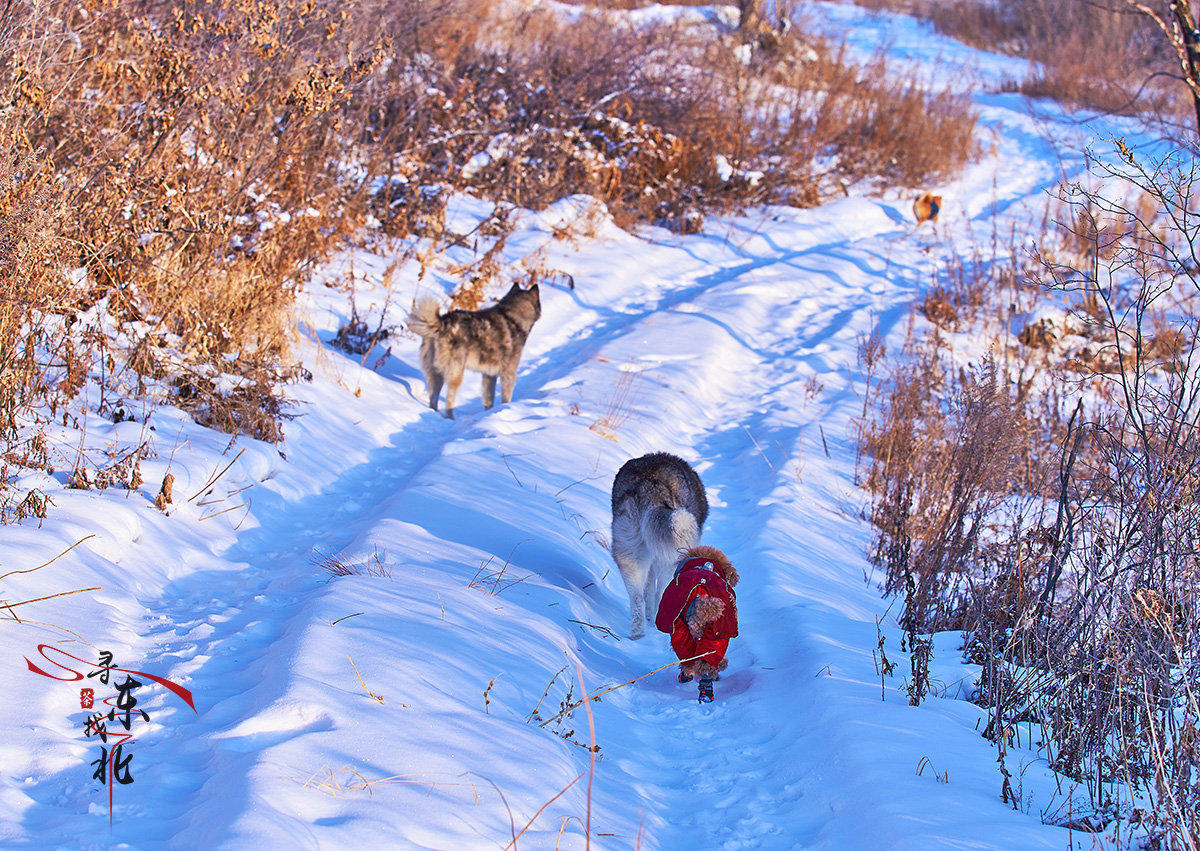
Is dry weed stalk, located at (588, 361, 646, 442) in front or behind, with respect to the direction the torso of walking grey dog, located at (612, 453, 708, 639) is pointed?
in front

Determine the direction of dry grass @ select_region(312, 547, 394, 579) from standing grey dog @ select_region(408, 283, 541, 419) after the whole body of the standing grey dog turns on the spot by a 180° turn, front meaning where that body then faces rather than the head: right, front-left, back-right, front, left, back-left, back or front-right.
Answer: front-left

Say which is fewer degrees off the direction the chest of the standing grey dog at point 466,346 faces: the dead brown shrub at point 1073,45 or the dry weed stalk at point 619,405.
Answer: the dead brown shrub

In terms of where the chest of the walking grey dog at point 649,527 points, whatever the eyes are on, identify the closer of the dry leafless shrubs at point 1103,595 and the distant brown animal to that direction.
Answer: the distant brown animal

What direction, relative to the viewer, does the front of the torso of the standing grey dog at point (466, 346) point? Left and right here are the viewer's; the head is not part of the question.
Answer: facing away from the viewer and to the right of the viewer

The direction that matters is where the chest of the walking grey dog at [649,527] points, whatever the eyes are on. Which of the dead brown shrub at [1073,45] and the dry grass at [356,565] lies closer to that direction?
the dead brown shrub

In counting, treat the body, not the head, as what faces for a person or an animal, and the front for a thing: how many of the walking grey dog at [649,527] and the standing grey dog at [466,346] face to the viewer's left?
0

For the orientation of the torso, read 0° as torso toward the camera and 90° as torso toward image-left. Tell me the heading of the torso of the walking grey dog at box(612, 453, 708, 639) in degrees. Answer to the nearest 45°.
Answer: approximately 180°

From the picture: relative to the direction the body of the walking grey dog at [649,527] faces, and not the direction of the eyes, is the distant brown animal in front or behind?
in front

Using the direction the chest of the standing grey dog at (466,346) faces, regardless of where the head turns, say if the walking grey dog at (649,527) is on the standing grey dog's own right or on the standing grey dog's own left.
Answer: on the standing grey dog's own right

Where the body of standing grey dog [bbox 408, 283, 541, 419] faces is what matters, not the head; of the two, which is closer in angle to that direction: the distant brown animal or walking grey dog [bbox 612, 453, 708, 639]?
the distant brown animal
